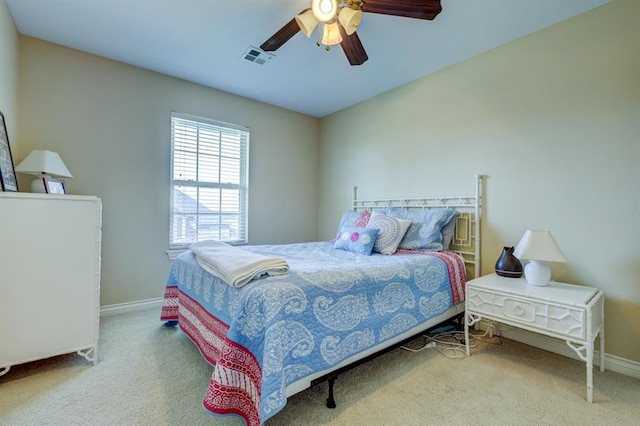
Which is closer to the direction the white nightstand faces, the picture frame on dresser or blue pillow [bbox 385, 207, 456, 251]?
the picture frame on dresser

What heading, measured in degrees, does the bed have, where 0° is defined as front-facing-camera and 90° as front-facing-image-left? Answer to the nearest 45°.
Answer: approximately 45°

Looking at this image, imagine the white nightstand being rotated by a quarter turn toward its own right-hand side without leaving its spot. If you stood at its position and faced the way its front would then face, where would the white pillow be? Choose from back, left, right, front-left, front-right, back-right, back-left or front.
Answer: front-left

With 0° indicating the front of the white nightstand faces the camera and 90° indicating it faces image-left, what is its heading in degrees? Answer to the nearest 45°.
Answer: approximately 45°

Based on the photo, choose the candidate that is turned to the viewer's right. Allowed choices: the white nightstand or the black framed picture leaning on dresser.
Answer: the black framed picture leaning on dresser

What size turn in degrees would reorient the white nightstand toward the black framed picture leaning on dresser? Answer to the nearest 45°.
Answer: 0° — it already faces it

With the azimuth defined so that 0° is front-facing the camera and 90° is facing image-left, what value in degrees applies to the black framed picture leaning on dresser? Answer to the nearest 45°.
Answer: approximately 270°

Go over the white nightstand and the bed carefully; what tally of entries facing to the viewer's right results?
0

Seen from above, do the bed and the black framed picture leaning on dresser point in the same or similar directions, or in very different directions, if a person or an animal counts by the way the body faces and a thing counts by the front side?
very different directions

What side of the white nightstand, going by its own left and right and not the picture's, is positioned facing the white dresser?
front
